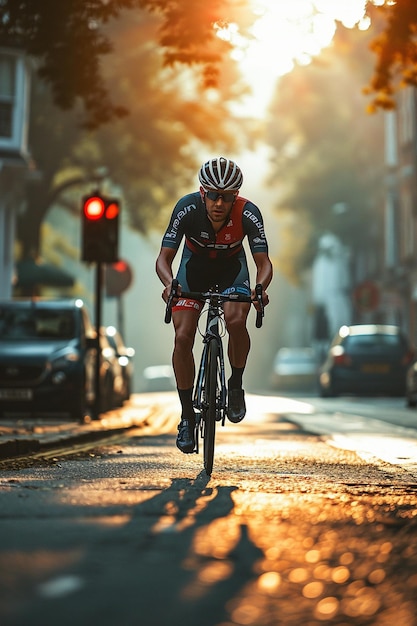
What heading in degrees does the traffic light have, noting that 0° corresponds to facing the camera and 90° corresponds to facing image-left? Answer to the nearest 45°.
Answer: approximately 0°

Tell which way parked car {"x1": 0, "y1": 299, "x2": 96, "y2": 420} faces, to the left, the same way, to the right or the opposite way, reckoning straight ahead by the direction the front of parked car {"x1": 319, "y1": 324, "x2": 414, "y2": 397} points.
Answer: the opposite way

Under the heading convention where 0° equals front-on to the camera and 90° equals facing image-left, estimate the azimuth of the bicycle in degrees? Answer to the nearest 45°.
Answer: approximately 0°

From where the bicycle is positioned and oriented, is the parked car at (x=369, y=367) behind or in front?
behind

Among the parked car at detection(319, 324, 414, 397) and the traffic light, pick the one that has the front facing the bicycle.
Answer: the traffic light

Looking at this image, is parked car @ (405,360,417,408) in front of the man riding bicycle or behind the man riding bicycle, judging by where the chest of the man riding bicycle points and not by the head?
behind

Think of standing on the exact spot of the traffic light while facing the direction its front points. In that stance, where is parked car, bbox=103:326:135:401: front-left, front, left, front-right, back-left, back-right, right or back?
back

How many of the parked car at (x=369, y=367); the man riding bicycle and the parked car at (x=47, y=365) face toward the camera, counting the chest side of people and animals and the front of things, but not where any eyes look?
2

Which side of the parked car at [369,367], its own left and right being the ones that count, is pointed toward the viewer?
back

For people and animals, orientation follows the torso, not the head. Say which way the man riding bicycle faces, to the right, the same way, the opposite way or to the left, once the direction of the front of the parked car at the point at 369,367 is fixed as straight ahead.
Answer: the opposite way
